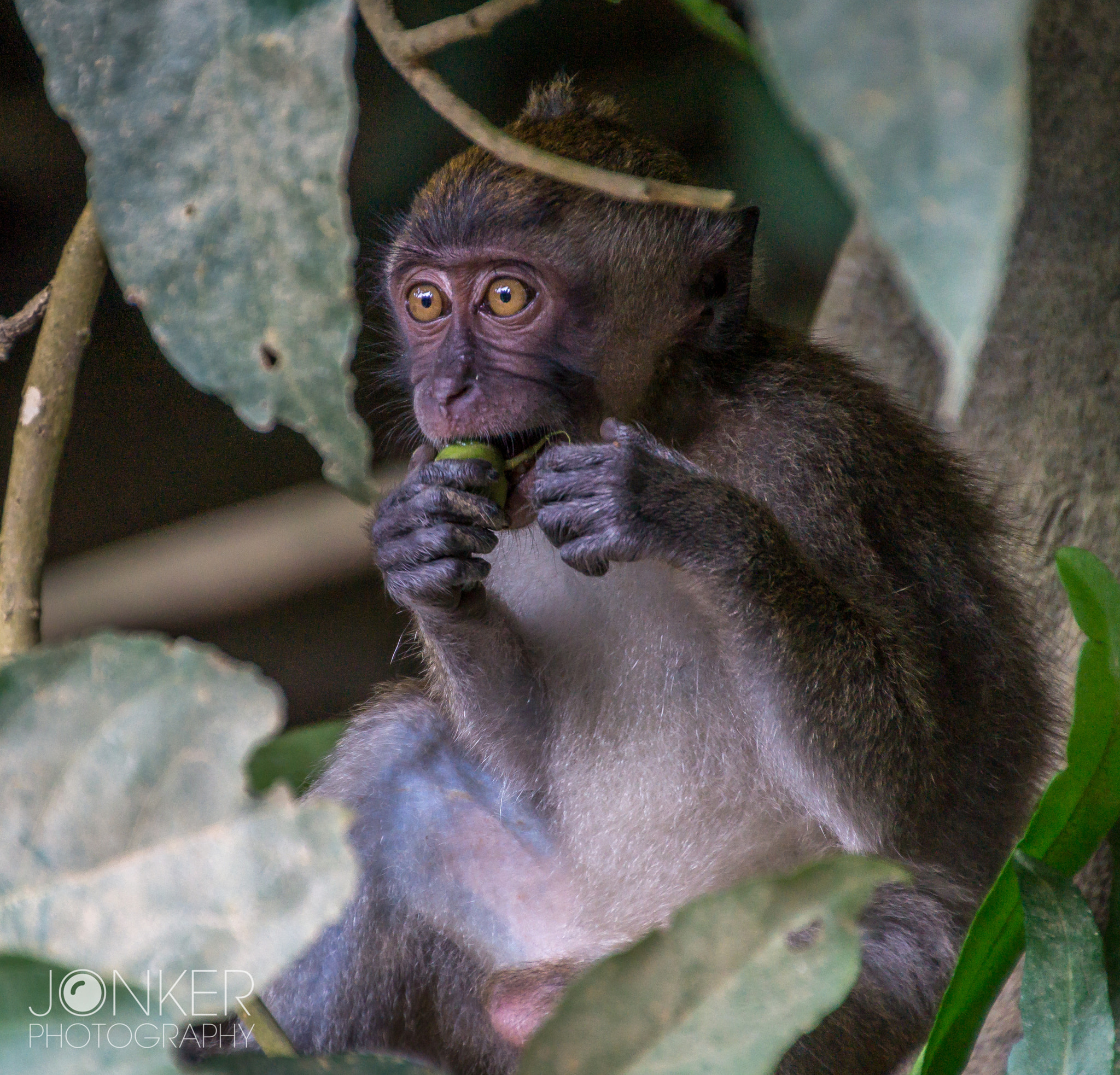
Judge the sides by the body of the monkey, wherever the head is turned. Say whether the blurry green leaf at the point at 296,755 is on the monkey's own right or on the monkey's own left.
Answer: on the monkey's own right

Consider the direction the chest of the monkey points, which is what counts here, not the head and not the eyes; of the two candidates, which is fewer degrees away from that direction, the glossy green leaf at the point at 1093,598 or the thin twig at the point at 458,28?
the thin twig

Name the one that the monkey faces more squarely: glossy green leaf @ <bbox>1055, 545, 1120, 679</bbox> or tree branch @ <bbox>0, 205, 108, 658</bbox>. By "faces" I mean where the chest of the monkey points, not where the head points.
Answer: the tree branch

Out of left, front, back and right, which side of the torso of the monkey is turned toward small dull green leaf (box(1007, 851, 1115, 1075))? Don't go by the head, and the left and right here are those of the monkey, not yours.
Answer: left

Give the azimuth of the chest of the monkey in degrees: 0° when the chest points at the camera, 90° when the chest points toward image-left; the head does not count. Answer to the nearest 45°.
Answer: approximately 45°

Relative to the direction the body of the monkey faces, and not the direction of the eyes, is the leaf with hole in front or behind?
in front

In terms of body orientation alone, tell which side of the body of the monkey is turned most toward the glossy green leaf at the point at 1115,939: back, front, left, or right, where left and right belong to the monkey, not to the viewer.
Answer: left

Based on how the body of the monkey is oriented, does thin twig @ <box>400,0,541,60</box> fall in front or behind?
in front

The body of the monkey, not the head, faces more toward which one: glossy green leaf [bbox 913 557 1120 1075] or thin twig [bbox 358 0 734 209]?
the thin twig

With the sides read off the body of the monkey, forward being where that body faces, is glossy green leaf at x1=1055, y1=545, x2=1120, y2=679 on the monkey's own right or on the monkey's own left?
on the monkey's own left
